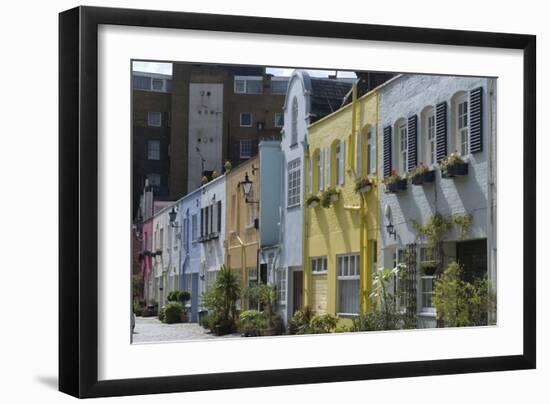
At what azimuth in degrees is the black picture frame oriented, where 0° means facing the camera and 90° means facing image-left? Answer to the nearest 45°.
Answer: approximately 315°
